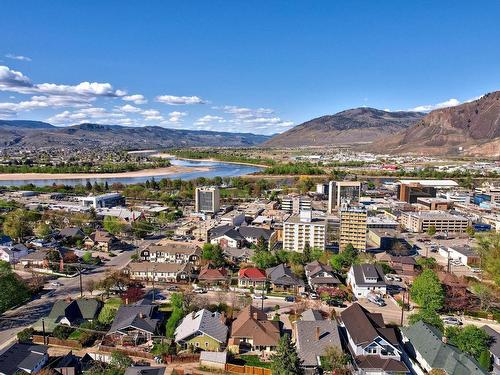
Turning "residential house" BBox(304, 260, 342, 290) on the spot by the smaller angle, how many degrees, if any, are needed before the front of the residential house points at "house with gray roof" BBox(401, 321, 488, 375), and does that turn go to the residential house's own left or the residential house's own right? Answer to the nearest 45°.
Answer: approximately 45° to the residential house's own left

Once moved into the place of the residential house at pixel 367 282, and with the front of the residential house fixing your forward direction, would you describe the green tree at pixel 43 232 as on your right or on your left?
on your right

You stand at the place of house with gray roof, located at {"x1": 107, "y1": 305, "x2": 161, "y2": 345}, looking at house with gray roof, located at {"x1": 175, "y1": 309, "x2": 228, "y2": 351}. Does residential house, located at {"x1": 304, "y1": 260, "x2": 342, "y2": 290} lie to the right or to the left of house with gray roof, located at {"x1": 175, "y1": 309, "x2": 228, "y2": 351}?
left

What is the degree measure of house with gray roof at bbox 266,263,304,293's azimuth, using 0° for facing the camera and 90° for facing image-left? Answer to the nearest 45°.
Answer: approximately 0°

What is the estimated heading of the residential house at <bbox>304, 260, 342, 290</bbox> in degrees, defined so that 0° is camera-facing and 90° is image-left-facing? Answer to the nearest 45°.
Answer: approximately 0°

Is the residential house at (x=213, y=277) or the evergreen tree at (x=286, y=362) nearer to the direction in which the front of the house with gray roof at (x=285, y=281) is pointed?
the evergreen tree
